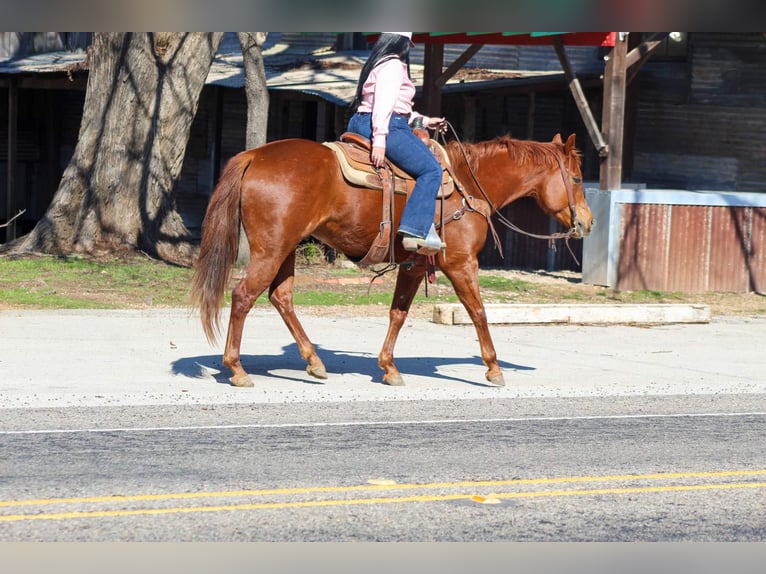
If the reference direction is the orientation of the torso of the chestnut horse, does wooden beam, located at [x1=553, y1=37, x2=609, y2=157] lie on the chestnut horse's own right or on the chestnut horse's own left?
on the chestnut horse's own left

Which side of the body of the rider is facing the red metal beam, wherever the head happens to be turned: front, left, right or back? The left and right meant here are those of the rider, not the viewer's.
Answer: left

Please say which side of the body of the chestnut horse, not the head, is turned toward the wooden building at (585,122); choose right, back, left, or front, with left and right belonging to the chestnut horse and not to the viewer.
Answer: left

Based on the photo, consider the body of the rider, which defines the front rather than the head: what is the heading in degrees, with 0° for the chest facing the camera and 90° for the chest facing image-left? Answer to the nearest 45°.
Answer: approximately 270°

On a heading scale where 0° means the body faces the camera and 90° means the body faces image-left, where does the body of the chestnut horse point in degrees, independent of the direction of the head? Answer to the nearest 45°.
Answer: approximately 270°

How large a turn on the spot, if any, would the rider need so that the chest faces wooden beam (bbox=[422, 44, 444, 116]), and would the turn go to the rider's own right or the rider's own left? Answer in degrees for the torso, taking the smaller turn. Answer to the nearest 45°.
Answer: approximately 90° to the rider's own left
